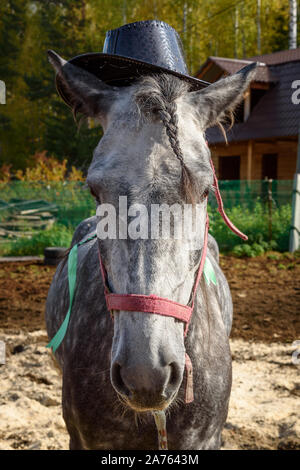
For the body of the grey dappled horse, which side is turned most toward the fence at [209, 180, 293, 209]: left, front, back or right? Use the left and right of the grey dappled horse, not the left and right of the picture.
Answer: back

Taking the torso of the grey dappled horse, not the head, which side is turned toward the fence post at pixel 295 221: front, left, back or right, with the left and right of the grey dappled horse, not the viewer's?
back

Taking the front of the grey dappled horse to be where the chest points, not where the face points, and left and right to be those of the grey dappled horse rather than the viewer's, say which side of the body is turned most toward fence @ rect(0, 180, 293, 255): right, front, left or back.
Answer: back

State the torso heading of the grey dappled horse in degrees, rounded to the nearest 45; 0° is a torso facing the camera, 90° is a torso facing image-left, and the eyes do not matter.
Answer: approximately 0°
